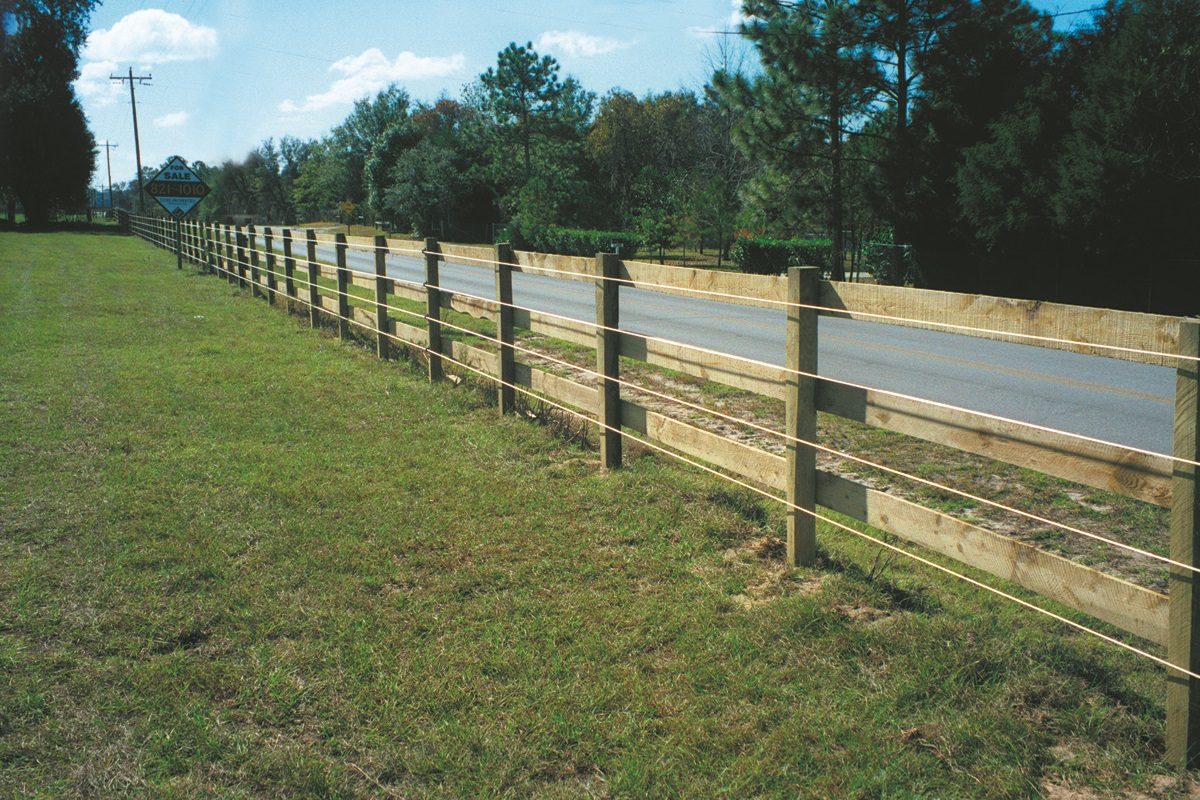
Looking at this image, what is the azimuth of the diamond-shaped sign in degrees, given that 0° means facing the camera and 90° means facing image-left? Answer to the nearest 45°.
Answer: approximately 0°

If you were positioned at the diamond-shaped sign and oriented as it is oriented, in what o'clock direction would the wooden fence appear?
The wooden fence is roughly at 12 o'clock from the diamond-shaped sign.

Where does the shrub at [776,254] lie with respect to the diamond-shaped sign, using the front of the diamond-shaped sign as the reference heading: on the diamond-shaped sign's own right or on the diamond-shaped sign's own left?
on the diamond-shaped sign's own left
